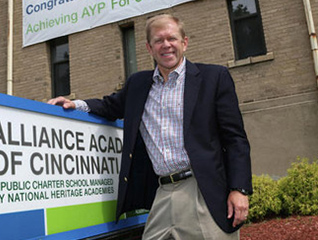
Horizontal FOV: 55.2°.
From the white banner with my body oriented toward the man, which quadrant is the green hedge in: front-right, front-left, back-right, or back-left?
front-left

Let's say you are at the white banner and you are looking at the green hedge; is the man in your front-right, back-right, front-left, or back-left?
front-right

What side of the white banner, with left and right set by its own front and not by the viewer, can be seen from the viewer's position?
front

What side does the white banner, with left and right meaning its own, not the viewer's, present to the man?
front
